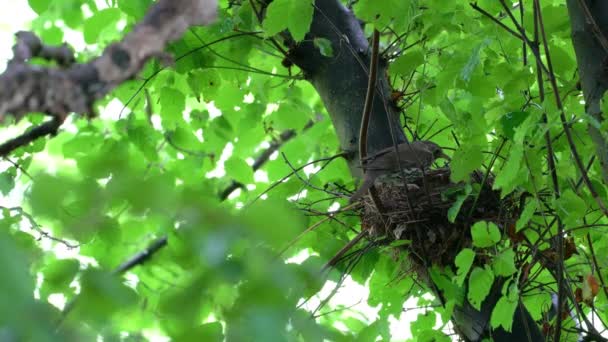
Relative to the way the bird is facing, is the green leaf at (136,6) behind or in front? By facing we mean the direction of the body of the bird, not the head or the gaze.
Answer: behind

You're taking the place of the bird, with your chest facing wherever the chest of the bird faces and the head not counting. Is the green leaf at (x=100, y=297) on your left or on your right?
on your right

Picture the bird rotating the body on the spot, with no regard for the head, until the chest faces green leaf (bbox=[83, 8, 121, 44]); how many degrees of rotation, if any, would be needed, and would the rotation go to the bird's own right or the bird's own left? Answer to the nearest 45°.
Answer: approximately 180°

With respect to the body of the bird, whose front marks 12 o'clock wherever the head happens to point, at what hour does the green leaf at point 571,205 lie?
The green leaf is roughly at 1 o'clock from the bird.

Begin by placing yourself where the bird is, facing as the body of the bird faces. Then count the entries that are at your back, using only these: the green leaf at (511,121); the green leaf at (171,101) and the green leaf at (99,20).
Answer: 2

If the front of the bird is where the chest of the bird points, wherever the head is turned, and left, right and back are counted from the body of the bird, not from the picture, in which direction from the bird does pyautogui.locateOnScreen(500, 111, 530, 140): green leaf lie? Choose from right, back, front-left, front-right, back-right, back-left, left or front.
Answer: front-right

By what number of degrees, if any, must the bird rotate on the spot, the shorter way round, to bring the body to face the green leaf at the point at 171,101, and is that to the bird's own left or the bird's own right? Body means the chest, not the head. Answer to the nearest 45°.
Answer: approximately 180°

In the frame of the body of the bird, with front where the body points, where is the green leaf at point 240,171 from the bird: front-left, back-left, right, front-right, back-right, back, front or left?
back-left

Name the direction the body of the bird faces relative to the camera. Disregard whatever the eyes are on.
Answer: to the viewer's right
